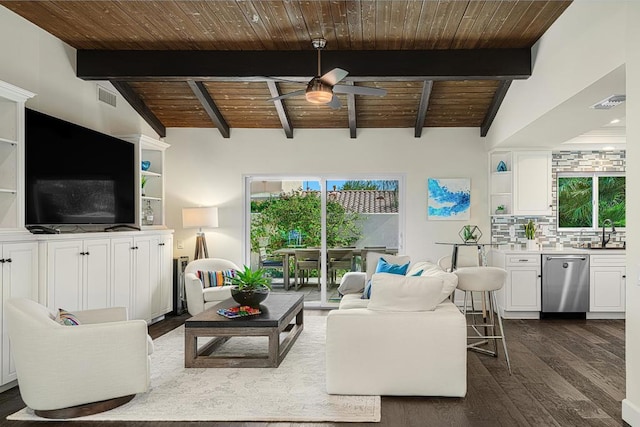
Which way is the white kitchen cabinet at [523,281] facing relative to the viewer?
toward the camera

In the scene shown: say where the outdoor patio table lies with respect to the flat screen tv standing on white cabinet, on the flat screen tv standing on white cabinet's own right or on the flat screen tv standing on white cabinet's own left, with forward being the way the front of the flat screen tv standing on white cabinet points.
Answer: on the flat screen tv standing on white cabinet's own left

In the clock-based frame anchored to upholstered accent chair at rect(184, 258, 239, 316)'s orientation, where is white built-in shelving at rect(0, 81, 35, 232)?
The white built-in shelving is roughly at 3 o'clock from the upholstered accent chair.

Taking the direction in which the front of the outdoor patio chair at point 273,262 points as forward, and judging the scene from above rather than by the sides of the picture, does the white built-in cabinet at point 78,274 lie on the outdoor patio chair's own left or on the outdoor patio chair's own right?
on the outdoor patio chair's own right

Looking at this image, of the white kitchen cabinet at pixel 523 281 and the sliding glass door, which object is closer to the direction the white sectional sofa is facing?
the sliding glass door

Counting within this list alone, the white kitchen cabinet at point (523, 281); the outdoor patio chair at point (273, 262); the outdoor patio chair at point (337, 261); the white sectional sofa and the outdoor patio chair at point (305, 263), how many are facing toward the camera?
1

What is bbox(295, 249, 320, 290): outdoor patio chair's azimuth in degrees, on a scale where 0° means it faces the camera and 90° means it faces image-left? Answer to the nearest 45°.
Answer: approximately 180°

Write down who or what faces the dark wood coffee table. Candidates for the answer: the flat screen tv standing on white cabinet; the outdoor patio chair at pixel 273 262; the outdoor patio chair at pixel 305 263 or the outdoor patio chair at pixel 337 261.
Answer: the flat screen tv standing on white cabinet

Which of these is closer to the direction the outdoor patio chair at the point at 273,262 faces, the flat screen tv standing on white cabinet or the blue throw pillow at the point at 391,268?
the blue throw pillow

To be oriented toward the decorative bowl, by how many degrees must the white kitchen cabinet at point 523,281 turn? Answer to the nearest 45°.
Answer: approximately 45° to its right

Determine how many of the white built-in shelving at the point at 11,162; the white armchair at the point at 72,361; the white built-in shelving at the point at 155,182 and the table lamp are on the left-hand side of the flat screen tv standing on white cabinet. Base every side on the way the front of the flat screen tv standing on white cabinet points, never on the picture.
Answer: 2
